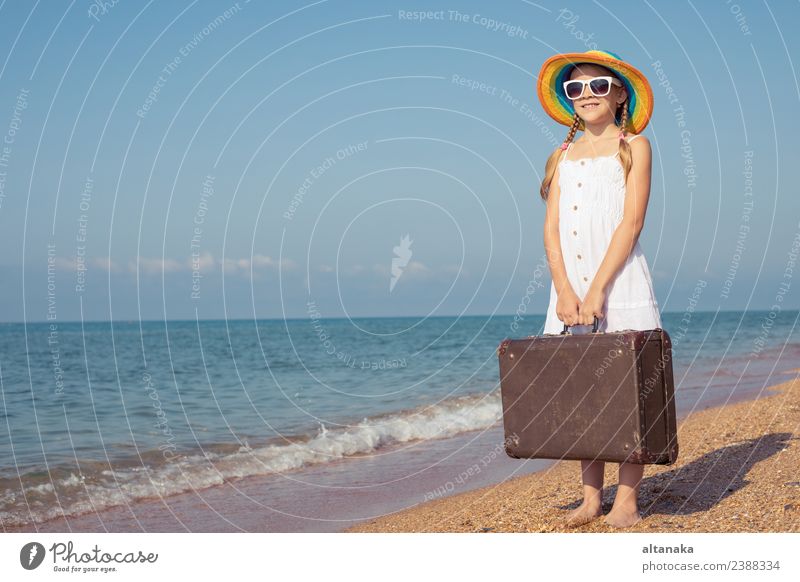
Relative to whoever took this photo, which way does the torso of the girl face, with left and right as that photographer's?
facing the viewer and to the left of the viewer
